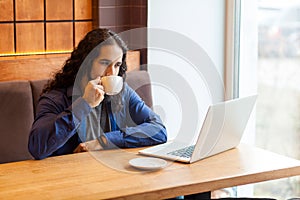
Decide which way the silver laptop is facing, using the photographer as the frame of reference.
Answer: facing away from the viewer and to the left of the viewer
